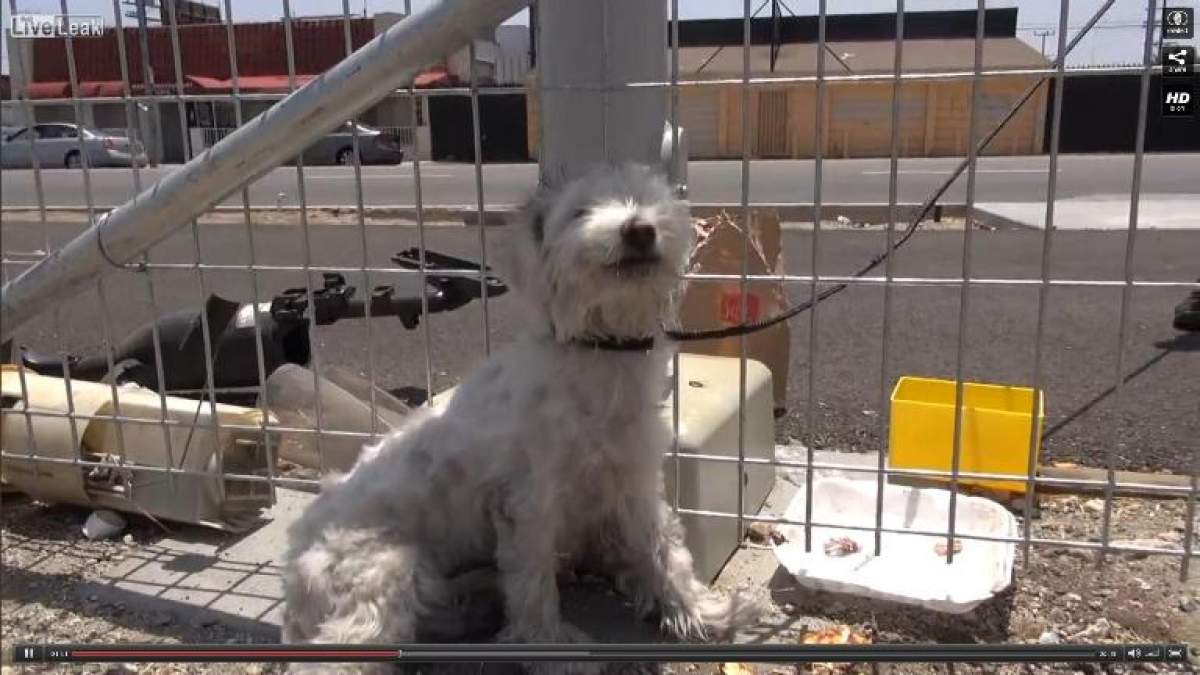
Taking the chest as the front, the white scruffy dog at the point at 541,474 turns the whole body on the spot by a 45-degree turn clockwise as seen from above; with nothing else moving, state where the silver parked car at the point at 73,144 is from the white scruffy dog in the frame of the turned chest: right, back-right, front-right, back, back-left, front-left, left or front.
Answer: back-right

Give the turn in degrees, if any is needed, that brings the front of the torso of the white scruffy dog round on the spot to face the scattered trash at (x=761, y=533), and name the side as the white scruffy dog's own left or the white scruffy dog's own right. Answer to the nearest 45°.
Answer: approximately 90° to the white scruffy dog's own left

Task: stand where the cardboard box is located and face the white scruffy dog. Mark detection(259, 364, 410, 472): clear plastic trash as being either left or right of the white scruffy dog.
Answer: right

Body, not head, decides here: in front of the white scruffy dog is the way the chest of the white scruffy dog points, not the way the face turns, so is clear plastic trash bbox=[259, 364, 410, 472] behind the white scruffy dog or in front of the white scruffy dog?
behind

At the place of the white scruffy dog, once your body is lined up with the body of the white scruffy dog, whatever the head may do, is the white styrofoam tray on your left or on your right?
on your left

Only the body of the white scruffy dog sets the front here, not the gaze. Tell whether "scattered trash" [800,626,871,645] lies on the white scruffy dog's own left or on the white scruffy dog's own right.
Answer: on the white scruffy dog's own left

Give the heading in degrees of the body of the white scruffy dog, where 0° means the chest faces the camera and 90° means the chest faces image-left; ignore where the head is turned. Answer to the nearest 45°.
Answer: approximately 315°
